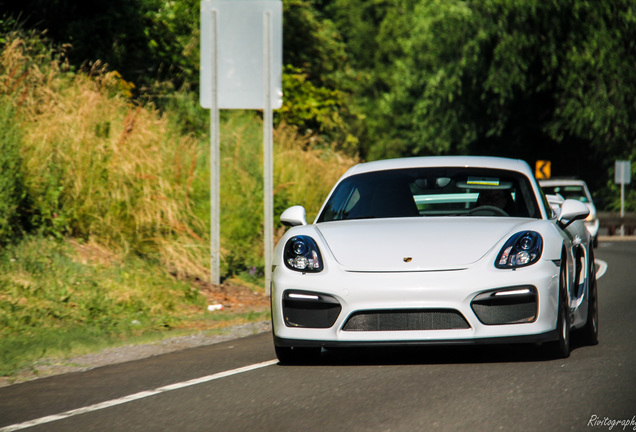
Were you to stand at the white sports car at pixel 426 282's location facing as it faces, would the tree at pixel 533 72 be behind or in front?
behind

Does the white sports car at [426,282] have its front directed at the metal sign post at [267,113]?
no

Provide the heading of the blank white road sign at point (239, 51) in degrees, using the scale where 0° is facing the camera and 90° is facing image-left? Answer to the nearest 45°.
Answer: approximately 180°

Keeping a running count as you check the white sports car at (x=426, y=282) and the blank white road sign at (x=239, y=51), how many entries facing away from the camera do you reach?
1

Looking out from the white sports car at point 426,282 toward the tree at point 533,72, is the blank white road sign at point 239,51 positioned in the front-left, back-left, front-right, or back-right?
front-left

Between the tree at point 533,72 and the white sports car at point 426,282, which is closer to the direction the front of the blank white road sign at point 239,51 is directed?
the tree

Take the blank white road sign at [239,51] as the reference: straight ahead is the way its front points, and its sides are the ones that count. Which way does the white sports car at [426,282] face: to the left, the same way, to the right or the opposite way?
the opposite way

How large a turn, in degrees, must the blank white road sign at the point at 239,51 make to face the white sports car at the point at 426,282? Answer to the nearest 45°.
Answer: approximately 180°

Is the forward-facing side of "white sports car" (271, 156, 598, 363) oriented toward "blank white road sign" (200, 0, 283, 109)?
no

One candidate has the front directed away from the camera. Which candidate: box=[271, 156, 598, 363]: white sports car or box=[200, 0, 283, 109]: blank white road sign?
the blank white road sign

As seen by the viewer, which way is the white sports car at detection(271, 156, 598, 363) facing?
toward the camera
